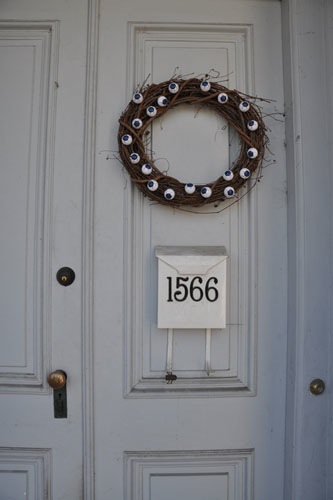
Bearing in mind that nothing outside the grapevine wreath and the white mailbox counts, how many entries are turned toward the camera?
2

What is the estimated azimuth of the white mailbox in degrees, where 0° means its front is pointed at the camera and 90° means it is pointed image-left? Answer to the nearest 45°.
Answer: approximately 0°

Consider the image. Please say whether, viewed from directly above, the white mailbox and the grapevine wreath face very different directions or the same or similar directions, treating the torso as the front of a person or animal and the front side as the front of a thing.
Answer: same or similar directions

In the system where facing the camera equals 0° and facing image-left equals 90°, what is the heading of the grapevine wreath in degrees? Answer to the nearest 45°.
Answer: approximately 0°
